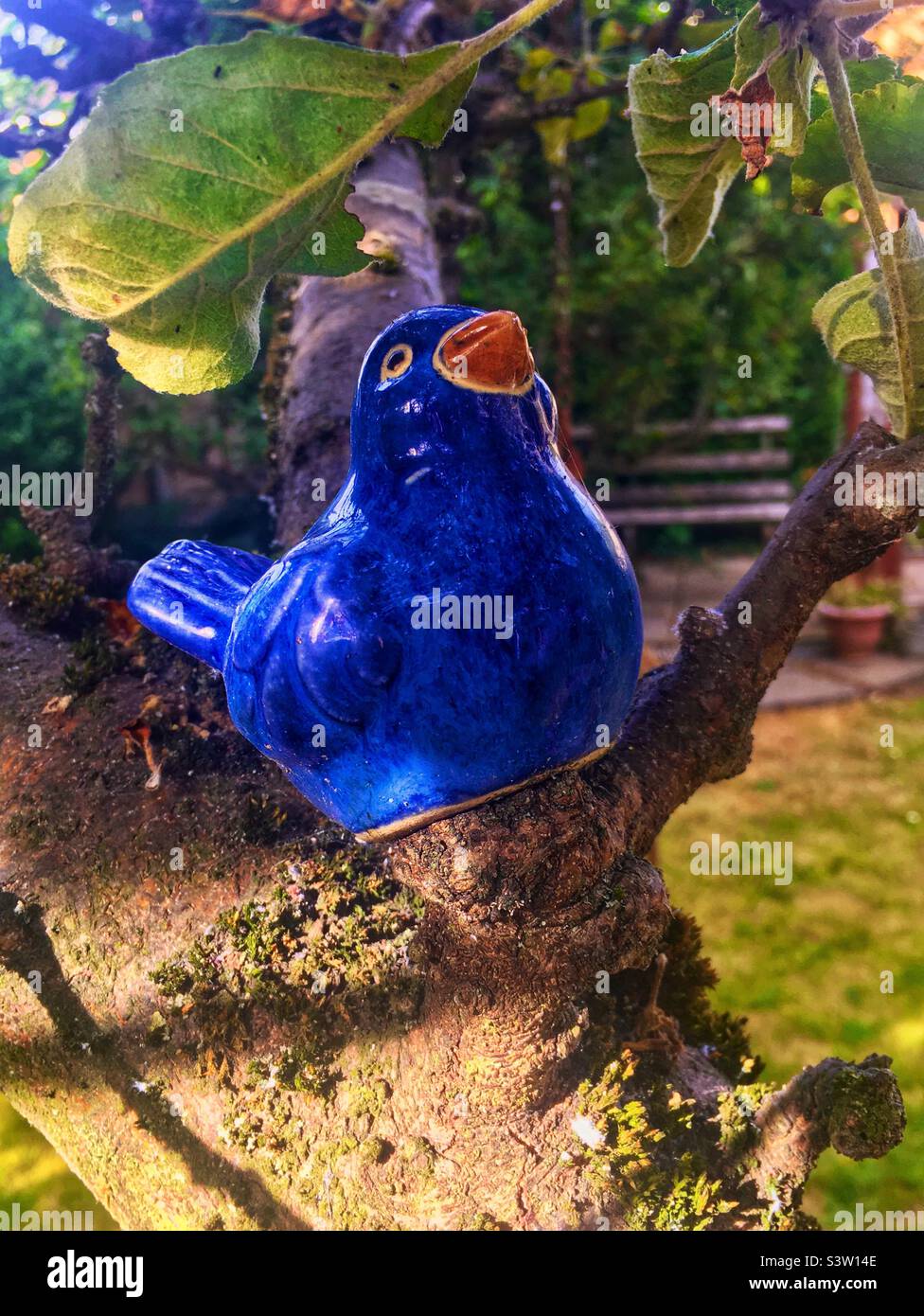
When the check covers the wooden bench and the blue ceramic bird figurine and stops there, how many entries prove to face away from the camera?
0

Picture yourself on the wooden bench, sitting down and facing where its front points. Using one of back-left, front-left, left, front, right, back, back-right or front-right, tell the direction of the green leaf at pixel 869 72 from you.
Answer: front

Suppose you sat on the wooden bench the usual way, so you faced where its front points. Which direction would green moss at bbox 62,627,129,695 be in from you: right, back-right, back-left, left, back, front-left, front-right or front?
front

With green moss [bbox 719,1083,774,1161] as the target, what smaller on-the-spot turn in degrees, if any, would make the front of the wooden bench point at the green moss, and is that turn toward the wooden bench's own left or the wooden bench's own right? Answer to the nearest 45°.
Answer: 0° — it already faces it

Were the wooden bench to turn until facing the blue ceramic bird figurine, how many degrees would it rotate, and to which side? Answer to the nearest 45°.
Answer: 0° — it already faces it

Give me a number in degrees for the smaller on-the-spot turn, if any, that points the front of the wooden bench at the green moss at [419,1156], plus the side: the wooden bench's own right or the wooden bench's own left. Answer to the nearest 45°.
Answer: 0° — it already faces it

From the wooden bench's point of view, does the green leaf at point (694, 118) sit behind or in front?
in front

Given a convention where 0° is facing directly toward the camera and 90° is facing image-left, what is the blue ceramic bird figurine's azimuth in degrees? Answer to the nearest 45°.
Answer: approximately 315°

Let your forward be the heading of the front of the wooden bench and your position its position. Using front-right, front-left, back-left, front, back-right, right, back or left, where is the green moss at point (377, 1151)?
front

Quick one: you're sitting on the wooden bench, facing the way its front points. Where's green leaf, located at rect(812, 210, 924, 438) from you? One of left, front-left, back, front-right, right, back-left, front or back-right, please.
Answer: front

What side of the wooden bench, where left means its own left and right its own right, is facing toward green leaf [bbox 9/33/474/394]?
front

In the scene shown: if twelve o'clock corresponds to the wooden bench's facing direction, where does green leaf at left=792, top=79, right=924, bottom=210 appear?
The green leaf is roughly at 12 o'clock from the wooden bench.

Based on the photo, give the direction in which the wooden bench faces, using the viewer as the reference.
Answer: facing the viewer
